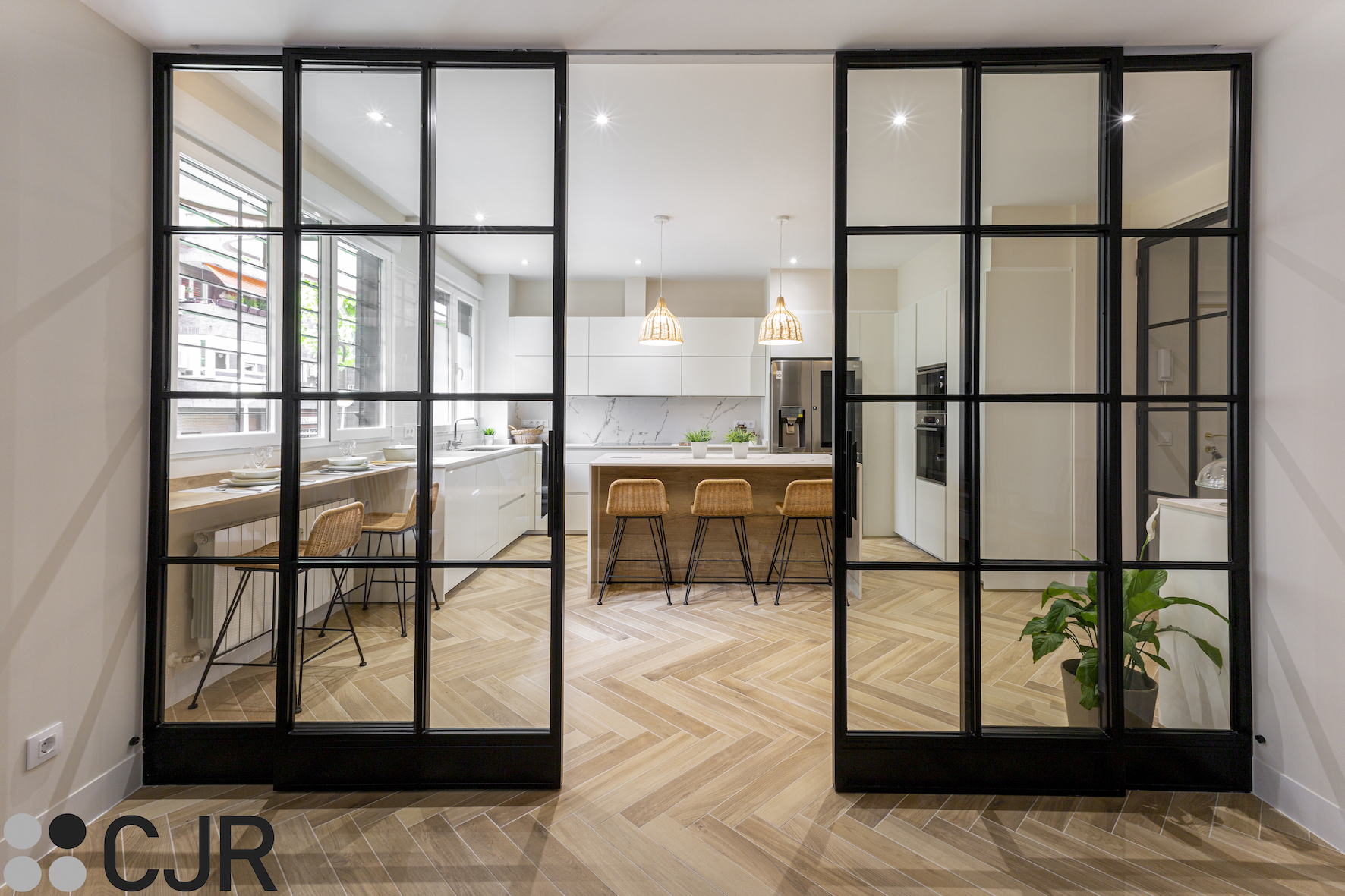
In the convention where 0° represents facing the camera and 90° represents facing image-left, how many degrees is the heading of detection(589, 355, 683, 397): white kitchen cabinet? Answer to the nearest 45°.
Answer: approximately 0°

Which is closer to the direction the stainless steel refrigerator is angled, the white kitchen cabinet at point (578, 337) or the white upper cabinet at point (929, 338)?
the white upper cabinet

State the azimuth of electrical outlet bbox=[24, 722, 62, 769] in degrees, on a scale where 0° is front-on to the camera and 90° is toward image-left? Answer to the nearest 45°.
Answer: approximately 315°

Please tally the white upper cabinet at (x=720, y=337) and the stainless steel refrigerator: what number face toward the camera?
2

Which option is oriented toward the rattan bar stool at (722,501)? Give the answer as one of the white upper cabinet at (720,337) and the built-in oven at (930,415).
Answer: the white upper cabinet

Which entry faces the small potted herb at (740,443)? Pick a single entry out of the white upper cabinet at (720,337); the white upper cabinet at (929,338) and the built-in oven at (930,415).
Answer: the white upper cabinet at (720,337)

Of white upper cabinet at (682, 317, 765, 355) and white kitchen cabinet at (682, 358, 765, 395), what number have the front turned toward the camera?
2
